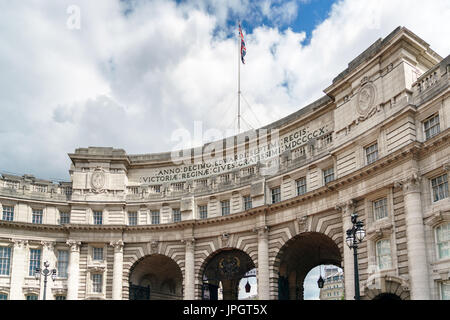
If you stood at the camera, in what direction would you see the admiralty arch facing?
facing the viewer and to the left of the viewer
